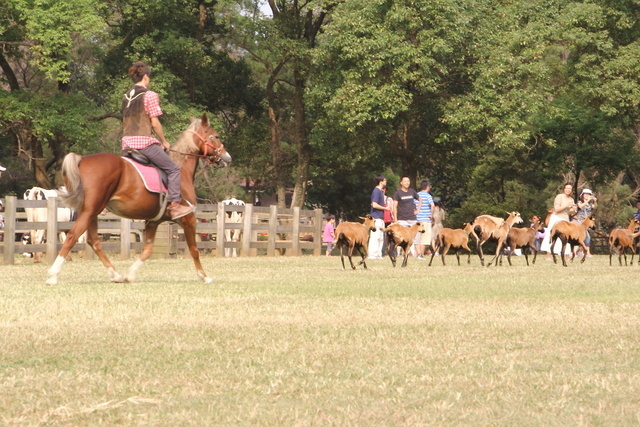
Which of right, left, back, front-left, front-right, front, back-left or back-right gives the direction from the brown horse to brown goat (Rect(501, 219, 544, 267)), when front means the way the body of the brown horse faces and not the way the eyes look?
front-left

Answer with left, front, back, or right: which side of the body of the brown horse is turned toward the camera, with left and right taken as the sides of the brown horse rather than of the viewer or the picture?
right

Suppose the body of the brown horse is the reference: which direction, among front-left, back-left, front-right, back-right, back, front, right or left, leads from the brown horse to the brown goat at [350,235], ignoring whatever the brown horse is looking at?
front-left

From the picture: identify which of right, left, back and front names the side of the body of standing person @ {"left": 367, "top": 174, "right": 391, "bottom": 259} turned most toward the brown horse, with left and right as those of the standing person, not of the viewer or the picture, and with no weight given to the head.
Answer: right

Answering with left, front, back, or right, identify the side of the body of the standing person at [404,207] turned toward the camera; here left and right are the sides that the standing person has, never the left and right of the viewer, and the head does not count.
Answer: front

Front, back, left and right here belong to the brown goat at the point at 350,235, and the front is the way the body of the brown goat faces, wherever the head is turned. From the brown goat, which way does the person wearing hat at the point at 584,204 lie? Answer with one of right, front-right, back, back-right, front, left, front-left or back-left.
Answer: front

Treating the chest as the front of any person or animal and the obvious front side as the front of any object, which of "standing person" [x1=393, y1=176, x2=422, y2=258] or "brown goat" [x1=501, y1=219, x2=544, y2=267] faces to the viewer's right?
the brown goat

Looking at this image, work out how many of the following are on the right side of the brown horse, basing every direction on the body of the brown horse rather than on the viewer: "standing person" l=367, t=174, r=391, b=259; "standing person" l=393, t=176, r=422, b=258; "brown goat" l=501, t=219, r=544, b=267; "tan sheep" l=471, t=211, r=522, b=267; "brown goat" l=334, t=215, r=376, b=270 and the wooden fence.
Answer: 0

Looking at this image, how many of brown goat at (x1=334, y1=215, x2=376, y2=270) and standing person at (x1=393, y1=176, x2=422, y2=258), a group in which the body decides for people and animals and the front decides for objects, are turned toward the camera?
1

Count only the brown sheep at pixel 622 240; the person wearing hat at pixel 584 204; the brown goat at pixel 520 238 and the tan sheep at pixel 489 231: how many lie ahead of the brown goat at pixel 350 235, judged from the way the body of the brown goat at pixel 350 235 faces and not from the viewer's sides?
4

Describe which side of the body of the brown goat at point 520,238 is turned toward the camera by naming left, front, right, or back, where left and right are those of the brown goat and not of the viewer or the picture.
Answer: right

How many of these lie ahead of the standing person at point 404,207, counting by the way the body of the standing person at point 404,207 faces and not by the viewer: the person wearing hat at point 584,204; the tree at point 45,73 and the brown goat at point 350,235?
1

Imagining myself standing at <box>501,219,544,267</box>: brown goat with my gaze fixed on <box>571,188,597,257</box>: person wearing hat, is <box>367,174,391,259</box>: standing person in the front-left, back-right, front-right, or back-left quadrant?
back-left

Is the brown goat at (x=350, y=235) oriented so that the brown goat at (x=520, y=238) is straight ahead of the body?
yes

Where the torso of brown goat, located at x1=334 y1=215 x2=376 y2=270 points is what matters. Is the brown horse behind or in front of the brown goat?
behind
